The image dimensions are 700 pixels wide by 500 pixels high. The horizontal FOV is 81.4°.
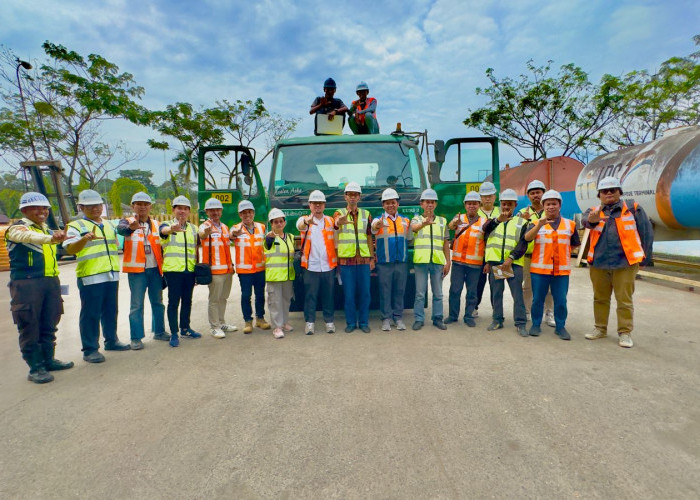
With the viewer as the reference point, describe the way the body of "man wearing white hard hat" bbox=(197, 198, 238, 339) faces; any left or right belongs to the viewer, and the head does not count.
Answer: facing the viewer

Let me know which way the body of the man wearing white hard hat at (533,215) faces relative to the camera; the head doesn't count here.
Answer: toward the camera

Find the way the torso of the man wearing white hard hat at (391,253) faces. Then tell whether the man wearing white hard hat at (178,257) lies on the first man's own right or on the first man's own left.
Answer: on the first man's own right

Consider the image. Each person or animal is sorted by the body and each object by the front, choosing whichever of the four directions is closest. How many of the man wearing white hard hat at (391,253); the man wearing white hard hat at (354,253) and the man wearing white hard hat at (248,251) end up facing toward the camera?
3

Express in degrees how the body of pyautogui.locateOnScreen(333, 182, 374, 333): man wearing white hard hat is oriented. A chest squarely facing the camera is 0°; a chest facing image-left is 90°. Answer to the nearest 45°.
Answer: approximately 0°

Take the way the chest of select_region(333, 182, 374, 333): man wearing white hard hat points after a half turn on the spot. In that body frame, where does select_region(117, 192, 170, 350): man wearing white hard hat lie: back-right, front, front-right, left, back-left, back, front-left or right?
left

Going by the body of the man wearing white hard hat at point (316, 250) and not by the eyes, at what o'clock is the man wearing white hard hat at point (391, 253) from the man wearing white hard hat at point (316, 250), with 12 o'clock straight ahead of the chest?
the man wearing white hard hat at point (391, 253) is roughly at 9 o'clock from the man wearing white hard hat at point (316, 250).

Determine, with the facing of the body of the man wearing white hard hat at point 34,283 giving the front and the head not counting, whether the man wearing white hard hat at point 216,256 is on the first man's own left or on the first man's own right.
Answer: on the first man's own left
